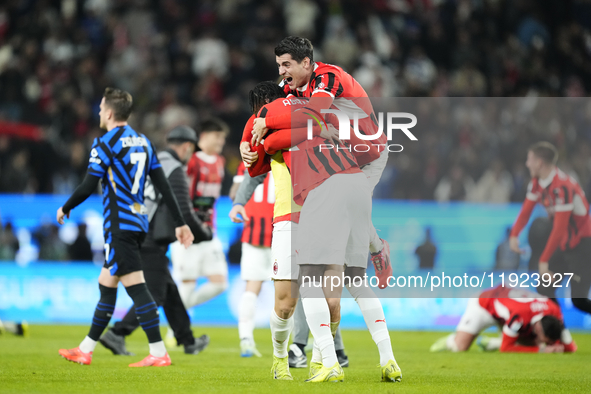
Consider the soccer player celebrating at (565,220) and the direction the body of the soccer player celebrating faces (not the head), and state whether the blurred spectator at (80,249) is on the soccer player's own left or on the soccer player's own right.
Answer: on the soccer player's own right

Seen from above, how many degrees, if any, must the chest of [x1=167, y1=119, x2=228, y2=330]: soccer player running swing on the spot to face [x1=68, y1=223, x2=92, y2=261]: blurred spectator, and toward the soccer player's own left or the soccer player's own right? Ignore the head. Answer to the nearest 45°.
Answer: approximately 180°

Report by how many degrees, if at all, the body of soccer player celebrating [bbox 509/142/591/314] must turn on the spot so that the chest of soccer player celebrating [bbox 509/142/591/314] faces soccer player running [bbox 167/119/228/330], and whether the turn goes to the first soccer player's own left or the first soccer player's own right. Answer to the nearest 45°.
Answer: approximately 45° to the first soccer player's own right
